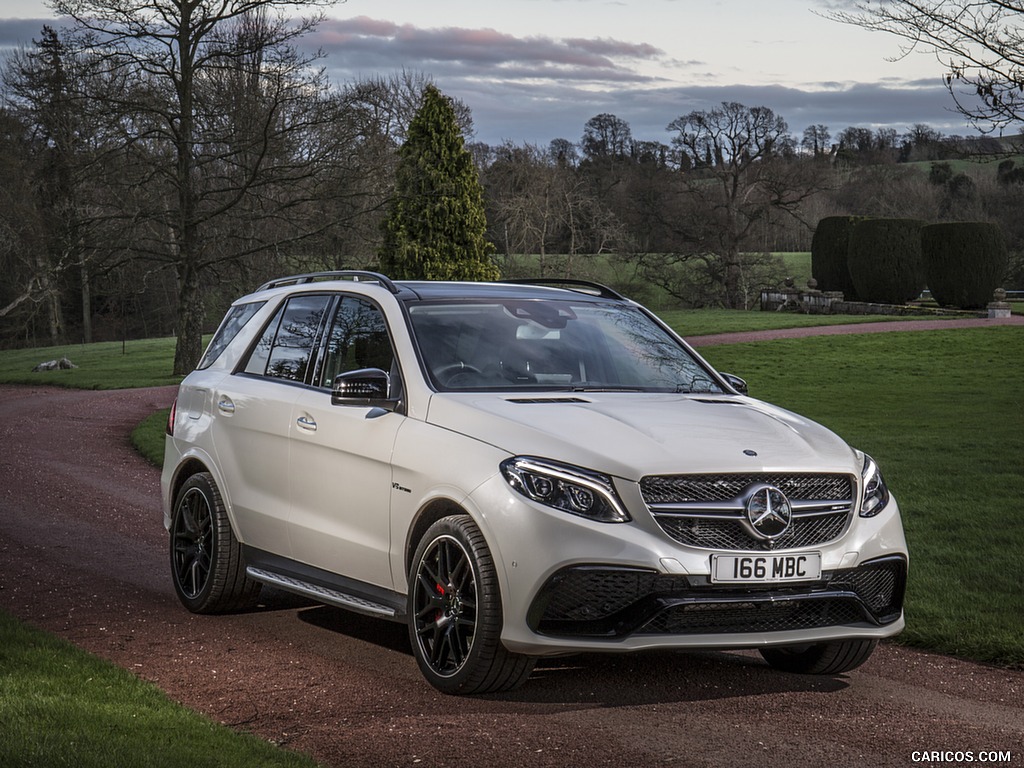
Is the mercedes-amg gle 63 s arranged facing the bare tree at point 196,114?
no

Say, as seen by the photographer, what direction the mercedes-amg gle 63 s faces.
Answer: facing the viewer and to the right of the viewer

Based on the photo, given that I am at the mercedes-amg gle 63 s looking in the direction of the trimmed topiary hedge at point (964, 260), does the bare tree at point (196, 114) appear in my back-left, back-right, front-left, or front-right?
front-left

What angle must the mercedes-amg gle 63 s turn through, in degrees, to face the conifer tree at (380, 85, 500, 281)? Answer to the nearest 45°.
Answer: approximately 135° to its left

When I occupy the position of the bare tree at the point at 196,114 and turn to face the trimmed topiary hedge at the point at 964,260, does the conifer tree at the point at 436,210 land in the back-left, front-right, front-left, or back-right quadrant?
front-left

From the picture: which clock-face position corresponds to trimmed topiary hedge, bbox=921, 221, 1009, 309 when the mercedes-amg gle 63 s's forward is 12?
The trimmed topiary hedge is roughly at 8 o'clock from the mercedes-amg gle 63 s.
